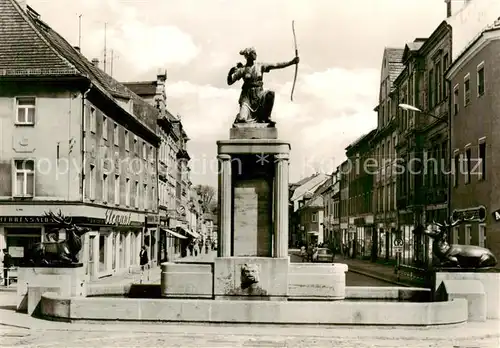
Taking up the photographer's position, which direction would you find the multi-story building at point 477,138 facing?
facing the viewer and to the left of the viewer

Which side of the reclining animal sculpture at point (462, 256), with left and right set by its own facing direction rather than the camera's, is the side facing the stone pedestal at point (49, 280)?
front

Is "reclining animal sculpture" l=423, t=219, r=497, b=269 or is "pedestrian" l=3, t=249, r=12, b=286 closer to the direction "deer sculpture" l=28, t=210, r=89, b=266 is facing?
the reclining animal sculpture

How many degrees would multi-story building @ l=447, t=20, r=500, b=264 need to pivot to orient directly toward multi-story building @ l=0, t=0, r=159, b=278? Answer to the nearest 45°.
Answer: approximately 45° to its right

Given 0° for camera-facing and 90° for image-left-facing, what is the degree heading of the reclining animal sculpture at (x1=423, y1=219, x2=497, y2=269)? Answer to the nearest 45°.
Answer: approximately 90°

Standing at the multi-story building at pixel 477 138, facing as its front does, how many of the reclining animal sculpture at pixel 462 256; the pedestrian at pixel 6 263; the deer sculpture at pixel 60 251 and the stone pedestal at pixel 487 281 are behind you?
0

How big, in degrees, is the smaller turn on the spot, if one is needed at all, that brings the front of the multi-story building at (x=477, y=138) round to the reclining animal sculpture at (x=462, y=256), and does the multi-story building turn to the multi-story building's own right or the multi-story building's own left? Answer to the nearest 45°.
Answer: approximately 45° to the multi-story building's own left

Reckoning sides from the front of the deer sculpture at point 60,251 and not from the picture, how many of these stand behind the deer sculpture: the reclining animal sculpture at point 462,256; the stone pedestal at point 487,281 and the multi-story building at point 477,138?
0

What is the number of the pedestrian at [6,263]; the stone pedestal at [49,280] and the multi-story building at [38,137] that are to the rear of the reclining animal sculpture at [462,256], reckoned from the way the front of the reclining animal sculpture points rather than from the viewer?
0

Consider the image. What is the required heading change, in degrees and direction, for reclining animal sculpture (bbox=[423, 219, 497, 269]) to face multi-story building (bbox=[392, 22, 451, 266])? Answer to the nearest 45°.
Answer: approximately 90° to its right

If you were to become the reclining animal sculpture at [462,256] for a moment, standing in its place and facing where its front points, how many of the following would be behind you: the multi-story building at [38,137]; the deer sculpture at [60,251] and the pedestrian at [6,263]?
0

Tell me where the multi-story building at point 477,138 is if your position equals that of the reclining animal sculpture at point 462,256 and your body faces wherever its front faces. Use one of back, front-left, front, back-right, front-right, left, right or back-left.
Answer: right

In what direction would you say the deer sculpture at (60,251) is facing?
to the viewer's right

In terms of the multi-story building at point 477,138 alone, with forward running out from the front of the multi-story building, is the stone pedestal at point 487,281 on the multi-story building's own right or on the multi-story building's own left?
on the multi-story building's own left

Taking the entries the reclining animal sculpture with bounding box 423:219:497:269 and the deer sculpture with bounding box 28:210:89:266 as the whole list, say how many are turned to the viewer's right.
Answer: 1

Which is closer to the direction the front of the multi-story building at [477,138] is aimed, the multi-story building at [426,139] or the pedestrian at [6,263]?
the pedestrian
